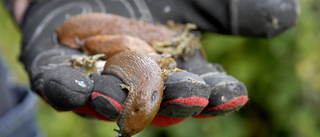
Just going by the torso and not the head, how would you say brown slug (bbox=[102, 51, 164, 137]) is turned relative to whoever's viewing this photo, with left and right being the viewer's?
facing the viewer and to the left of the viewer

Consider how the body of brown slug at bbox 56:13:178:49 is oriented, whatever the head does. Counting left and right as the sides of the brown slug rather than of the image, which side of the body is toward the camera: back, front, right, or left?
left

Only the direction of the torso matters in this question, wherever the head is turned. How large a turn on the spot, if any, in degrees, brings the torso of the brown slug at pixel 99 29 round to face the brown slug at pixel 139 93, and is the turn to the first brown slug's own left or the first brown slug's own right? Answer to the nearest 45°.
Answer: approximately 90° to the first brown slug's own left
